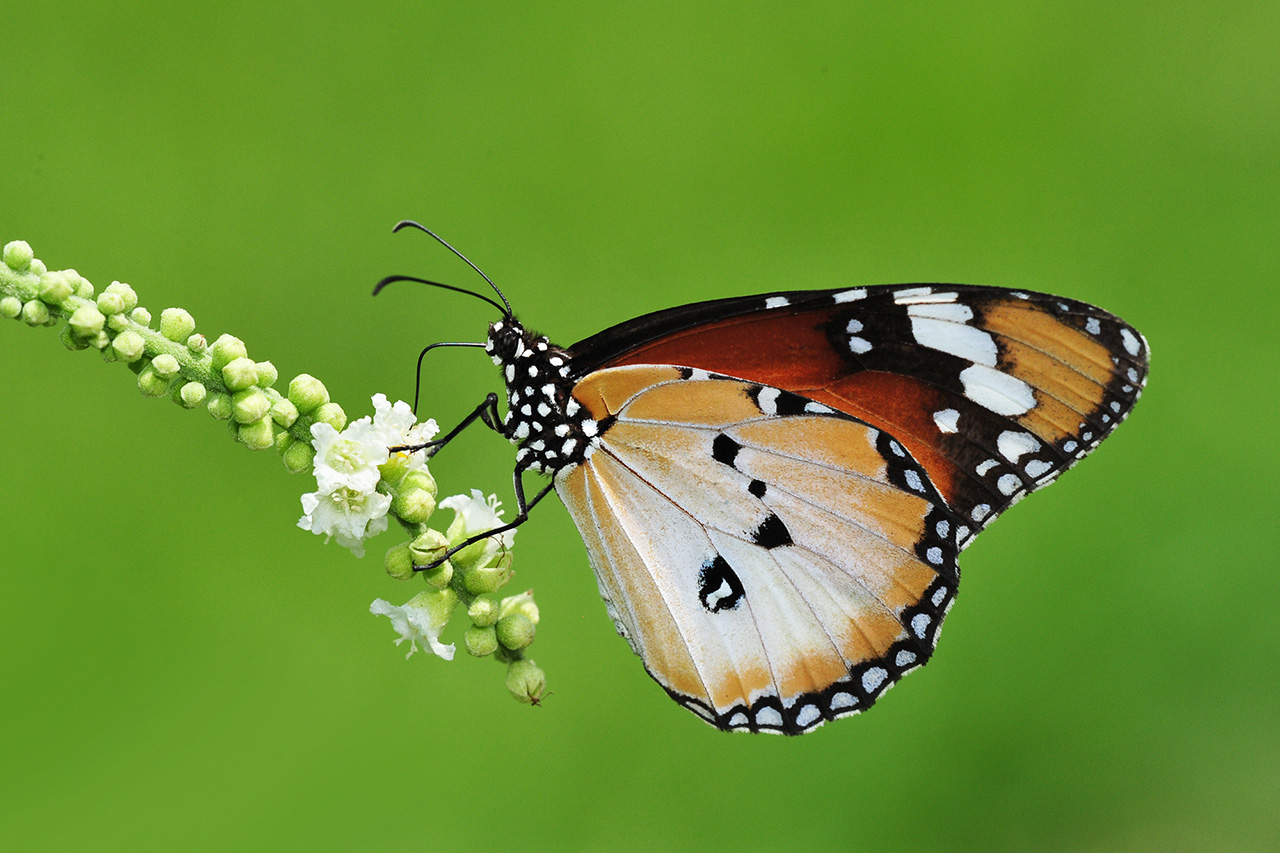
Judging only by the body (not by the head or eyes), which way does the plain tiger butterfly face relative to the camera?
to the viewer's left
